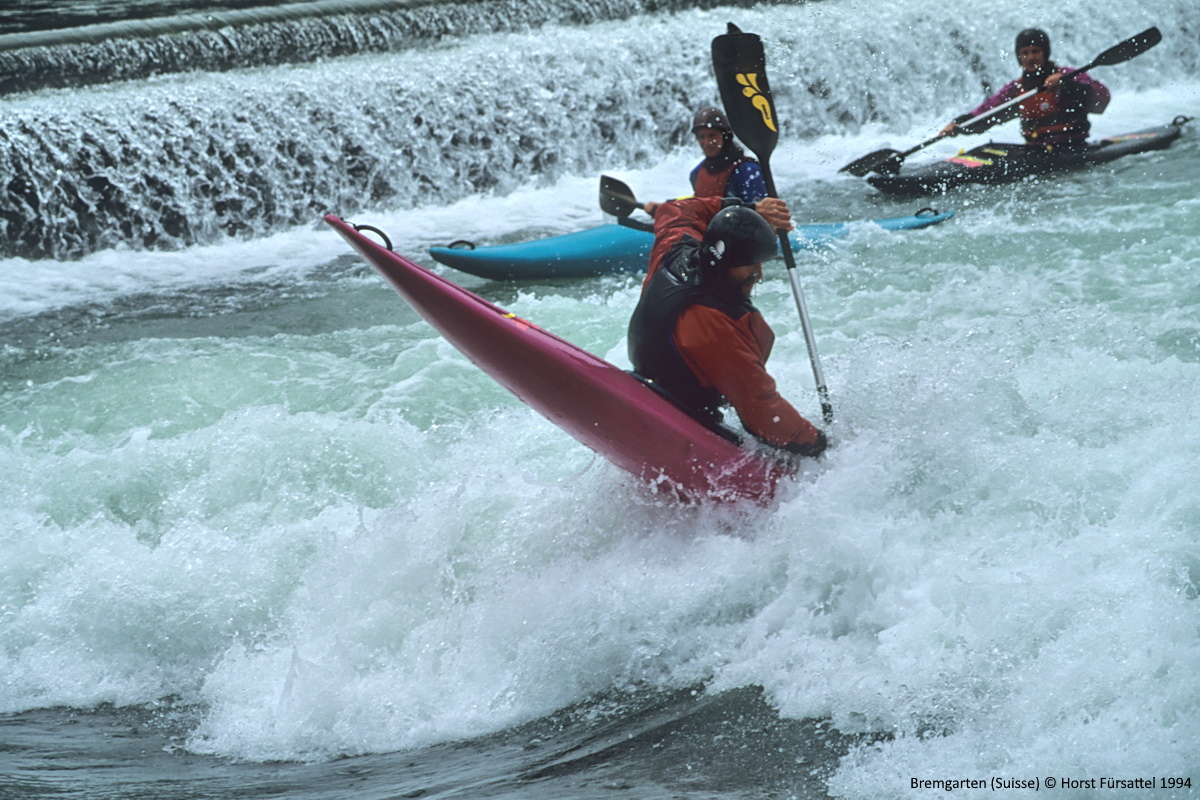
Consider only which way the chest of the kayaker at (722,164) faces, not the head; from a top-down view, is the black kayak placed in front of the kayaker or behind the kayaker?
behind

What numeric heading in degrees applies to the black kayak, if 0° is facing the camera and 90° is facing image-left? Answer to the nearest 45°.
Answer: approximately 45°

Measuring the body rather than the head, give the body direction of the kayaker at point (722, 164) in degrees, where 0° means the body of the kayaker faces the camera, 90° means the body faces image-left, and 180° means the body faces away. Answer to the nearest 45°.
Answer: approximately 45°

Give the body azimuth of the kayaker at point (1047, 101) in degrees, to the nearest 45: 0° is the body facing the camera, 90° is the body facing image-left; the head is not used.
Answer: approximately 45°
